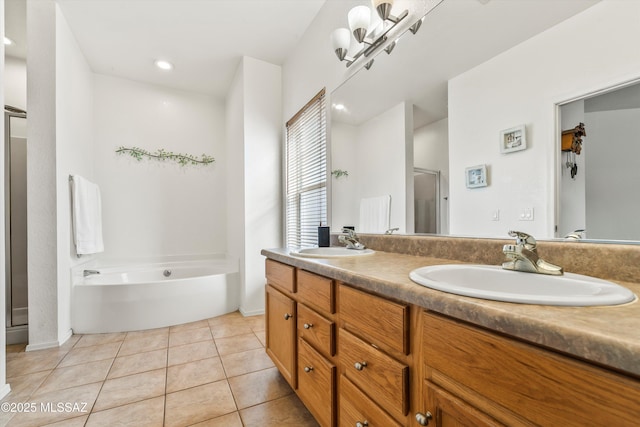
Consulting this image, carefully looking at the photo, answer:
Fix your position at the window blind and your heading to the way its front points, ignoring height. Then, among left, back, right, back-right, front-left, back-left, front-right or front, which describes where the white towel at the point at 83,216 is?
front-right

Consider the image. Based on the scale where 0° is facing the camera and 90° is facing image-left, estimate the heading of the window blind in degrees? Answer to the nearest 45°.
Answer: approximately 45°

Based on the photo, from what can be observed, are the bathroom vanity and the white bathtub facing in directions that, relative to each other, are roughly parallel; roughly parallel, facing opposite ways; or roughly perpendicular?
roughly perpendicular

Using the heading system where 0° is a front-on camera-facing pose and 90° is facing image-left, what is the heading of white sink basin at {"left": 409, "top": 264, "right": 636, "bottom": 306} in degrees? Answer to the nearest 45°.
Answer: approximately 45°

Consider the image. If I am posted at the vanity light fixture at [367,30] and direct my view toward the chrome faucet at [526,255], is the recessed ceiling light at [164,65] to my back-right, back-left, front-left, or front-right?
back-right

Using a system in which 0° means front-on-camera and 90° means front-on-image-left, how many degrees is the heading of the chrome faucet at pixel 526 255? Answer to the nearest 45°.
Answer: approximately 45°
